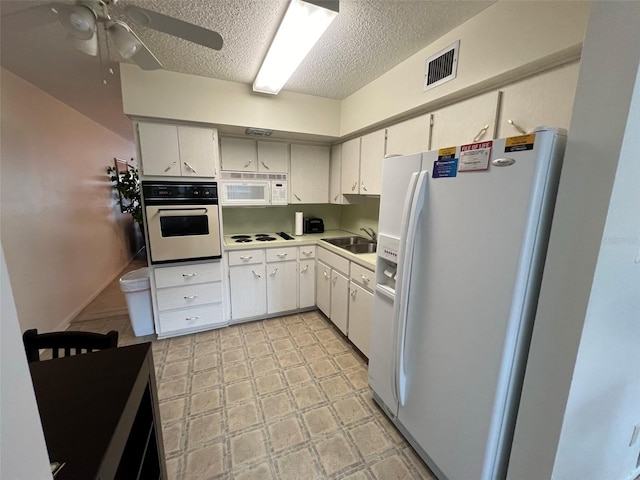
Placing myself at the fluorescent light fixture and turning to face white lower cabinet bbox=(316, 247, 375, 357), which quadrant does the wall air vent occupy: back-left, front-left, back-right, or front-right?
front-right

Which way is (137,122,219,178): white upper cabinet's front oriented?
toward the camera

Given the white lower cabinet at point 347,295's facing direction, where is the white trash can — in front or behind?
in front

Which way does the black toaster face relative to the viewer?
toward the camera

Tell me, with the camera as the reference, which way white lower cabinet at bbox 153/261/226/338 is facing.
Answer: facing the viewer

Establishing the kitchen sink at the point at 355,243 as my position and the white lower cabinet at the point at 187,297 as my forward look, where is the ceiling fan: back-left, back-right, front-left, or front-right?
front-left

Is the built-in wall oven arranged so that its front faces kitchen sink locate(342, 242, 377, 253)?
no

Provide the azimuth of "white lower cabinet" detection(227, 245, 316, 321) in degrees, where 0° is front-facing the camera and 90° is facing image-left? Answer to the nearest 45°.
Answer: approximately 0°

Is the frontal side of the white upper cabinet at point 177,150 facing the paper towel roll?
no

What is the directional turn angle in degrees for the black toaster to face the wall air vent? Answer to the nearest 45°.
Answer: approximately 45° to its left

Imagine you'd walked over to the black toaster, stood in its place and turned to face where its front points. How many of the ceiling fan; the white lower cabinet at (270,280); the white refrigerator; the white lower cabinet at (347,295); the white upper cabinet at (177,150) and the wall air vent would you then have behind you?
0

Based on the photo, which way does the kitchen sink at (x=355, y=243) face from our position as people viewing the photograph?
facing the viewer and to the left of the viewer

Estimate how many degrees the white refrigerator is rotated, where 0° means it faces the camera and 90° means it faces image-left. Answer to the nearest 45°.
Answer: approximately 45°

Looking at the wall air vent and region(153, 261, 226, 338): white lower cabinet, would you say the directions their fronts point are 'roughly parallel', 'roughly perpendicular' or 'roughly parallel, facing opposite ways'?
roughly perpendicular

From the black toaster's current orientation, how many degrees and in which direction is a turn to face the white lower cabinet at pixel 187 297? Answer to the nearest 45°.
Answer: approximately 45° to its right

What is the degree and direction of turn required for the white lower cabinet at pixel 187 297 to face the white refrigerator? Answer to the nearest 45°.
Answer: approximately 45° to its left
